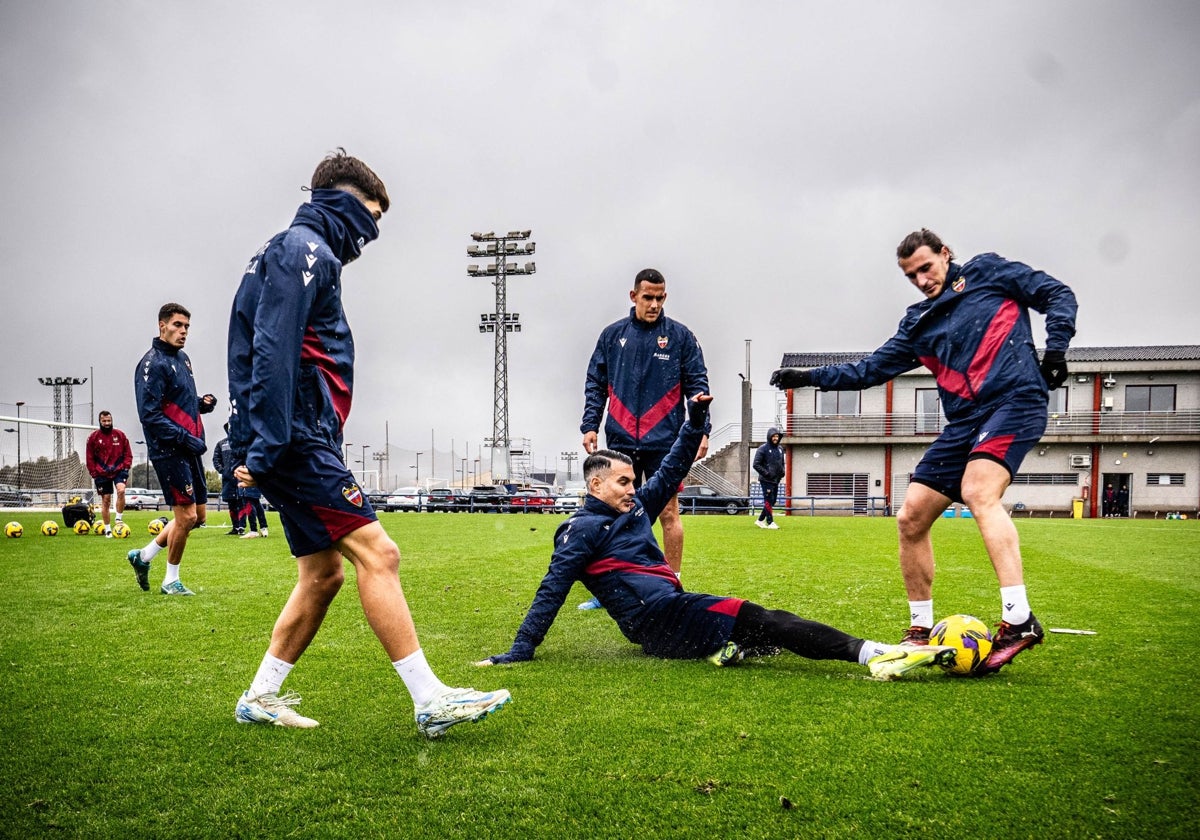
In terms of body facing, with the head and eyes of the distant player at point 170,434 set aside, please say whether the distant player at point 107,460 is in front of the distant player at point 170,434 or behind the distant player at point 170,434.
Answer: behind

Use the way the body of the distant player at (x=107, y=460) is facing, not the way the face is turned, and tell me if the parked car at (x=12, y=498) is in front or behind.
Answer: behind

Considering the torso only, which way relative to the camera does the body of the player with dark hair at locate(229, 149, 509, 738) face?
to the viewer's right

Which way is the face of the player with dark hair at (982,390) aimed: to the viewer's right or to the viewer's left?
to the viewer's left

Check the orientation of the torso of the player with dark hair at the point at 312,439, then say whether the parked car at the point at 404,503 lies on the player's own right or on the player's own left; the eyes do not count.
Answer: on the player's own left

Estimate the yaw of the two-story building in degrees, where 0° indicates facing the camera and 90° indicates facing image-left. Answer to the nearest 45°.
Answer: approximately 0°

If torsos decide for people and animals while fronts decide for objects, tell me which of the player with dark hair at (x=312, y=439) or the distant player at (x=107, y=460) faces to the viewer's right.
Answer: the player with dark hair
